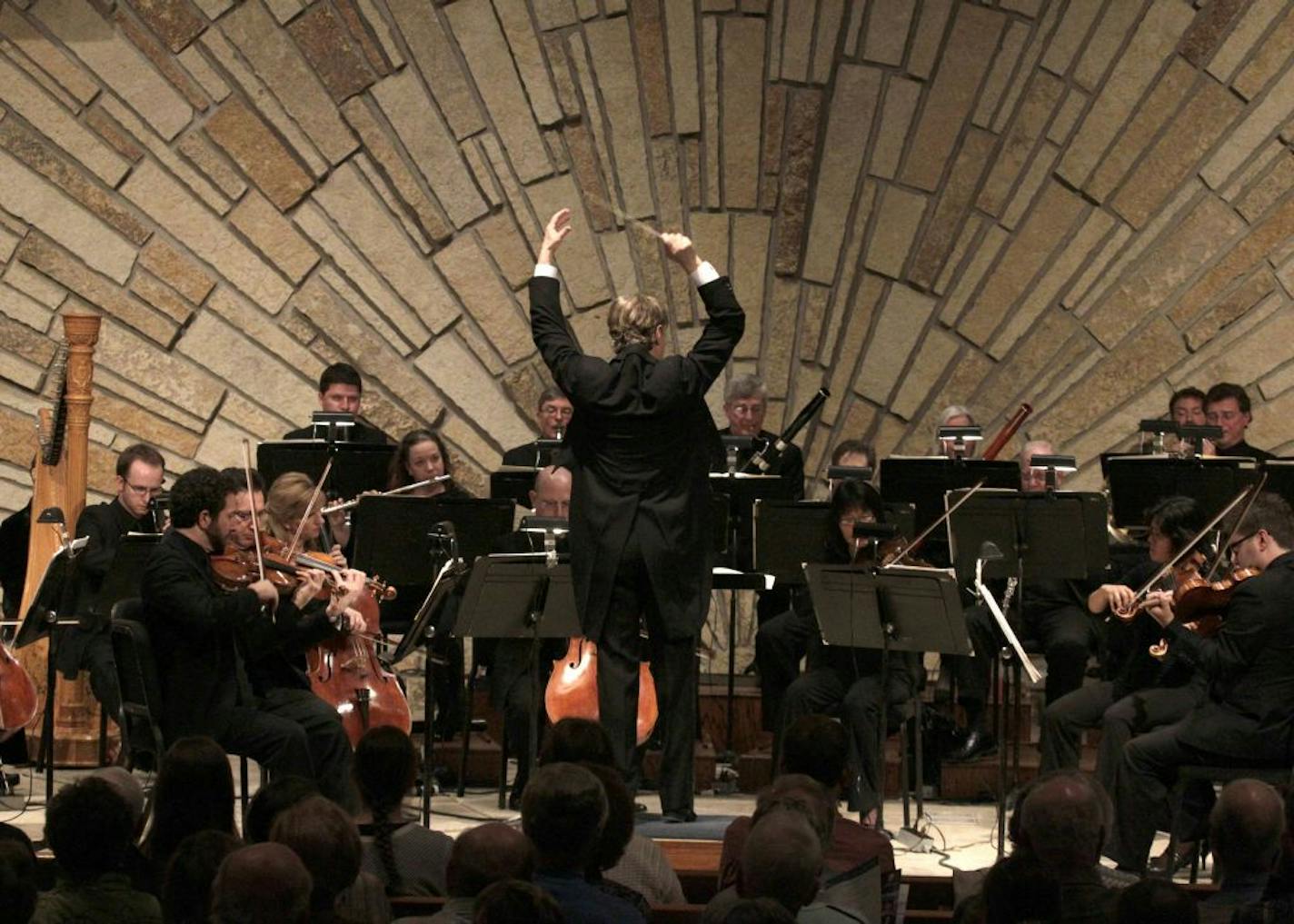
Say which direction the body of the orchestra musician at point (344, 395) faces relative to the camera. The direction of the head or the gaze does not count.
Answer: toward the camera

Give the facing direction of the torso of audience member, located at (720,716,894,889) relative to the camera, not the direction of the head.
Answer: away from the camera

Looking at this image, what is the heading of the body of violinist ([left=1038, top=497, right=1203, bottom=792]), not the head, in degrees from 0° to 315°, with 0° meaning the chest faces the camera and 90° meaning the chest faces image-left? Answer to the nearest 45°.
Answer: approximately 45°

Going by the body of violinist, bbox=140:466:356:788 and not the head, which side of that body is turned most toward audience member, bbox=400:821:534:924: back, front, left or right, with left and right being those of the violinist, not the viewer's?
right

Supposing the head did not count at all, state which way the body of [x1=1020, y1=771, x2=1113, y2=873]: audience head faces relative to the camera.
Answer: away from the camera

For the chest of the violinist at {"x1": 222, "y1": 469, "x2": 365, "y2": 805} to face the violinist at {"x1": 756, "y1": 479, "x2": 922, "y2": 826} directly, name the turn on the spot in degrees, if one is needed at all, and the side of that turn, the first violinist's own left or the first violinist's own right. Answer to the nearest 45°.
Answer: approximately 45° to the first violinist's own left

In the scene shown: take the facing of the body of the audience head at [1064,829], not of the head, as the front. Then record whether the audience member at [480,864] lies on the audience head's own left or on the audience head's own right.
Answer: on the audience head's own left

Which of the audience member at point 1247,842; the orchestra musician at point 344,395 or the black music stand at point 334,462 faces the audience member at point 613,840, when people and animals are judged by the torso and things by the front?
the orchestra musician

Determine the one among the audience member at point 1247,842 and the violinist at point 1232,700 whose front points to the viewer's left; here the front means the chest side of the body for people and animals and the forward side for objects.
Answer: the violinist

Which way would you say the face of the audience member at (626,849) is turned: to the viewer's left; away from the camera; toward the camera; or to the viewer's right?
away from the camera

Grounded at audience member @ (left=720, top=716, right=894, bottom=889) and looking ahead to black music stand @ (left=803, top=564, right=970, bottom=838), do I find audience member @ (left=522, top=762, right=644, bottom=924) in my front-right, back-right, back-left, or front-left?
back-left

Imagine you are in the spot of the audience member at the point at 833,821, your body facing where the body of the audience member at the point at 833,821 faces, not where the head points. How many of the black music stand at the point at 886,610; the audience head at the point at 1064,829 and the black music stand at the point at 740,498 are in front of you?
2

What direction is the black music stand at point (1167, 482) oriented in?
away from the camera

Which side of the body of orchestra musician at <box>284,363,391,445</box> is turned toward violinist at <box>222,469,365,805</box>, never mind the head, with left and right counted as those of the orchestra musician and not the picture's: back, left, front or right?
front
